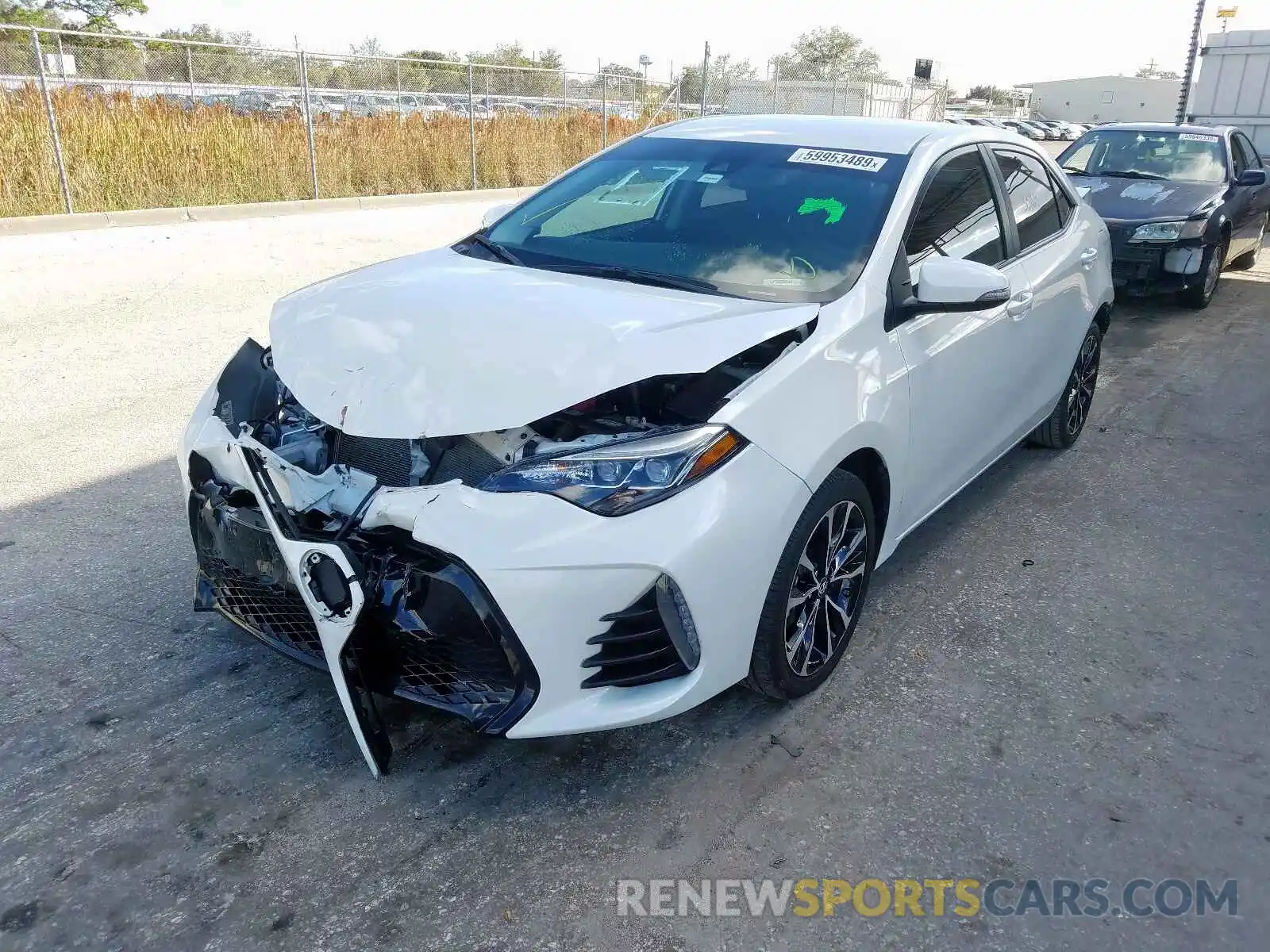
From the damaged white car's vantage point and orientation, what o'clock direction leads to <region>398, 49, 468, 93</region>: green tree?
The green tree is roughly at 4 o'clock from the damaged white car.

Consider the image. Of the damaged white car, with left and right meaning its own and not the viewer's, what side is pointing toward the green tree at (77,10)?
right

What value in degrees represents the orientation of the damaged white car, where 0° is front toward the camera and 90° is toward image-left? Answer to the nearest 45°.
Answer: approximately 45°

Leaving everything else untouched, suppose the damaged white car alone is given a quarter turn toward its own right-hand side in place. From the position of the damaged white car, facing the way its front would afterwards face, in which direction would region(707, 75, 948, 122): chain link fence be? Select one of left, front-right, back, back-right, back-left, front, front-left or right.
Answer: front-right

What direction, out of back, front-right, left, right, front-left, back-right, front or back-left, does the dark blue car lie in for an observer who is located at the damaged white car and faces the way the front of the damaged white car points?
back

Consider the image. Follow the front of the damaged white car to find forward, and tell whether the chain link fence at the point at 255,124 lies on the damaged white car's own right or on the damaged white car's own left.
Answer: on the damaged white car's own right

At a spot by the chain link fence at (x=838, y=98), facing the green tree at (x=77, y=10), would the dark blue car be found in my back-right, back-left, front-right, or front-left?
back-left
